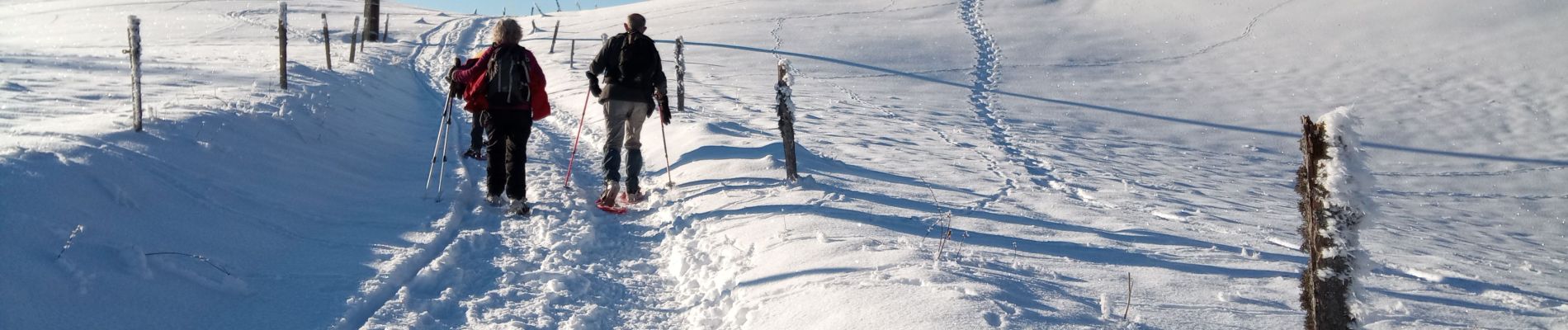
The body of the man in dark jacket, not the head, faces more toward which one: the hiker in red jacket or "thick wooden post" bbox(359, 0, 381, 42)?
the thick wooden post

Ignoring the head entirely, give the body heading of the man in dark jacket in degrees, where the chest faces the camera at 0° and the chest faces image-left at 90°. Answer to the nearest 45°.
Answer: approximately 180°

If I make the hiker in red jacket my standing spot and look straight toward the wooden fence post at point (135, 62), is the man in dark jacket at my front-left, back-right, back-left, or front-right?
back-right

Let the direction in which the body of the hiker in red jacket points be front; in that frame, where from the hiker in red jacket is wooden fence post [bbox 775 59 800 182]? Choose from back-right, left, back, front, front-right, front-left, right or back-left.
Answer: right

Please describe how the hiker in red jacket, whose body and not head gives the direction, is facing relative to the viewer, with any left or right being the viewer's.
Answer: facing away from the viewer

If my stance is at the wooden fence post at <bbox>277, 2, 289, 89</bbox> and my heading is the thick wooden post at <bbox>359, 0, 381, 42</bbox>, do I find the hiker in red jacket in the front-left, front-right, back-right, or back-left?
back-right

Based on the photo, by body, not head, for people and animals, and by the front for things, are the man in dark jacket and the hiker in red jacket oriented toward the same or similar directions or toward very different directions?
same or similar directions

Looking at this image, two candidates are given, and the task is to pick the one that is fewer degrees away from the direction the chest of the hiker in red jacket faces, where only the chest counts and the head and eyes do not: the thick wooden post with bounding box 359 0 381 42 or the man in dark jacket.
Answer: the thick wooden post

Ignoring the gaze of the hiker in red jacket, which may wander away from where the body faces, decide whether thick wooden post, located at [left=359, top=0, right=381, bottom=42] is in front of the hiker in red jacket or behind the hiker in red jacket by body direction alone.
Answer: in front

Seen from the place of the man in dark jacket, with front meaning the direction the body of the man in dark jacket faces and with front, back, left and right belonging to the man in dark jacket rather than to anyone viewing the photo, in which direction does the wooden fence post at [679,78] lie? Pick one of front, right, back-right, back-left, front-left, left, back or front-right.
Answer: front

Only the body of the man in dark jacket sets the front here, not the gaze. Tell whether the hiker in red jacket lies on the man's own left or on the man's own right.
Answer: on the man's own left

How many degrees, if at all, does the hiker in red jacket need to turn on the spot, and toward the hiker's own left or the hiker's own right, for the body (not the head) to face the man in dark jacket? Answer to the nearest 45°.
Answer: approximately 90° to the hiker's own right

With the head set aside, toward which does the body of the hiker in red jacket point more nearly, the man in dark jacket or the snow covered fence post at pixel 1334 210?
the man in dark jacket

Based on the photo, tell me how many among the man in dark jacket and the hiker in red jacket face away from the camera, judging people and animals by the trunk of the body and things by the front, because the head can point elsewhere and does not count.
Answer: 2
